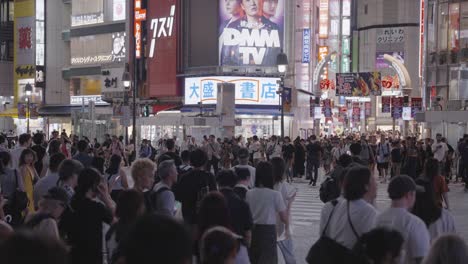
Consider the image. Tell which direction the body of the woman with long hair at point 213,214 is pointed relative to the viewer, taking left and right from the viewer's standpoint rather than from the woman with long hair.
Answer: facing away from the viewer

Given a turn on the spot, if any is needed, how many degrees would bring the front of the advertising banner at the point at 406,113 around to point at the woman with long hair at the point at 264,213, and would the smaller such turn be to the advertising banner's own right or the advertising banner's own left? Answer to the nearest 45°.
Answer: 0° — it already faces them

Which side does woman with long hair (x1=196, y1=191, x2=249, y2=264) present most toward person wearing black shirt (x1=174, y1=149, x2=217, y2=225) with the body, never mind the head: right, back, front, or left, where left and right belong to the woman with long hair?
front

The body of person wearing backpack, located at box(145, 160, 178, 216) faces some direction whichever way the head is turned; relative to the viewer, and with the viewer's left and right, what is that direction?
facing away from the viewer and to the right of the viewer

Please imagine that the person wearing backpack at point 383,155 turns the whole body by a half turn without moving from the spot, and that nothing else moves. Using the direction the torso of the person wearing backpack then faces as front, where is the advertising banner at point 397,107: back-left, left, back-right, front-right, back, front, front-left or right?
front

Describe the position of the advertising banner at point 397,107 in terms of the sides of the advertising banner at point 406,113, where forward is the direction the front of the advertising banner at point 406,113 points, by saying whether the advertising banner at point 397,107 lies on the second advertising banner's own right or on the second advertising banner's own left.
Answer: on the second advertising banner's own right

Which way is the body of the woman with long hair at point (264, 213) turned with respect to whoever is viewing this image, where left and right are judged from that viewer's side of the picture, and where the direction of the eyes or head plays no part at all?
facing away from the viewer

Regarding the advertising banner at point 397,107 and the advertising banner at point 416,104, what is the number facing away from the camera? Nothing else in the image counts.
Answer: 0

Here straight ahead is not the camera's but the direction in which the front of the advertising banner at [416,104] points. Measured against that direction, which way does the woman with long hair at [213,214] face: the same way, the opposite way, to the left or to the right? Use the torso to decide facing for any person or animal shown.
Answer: the opposite way

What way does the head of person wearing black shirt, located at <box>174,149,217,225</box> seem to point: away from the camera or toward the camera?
away from the camera

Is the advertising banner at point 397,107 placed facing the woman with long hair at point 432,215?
yes

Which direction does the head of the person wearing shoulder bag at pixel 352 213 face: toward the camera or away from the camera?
away from the camera

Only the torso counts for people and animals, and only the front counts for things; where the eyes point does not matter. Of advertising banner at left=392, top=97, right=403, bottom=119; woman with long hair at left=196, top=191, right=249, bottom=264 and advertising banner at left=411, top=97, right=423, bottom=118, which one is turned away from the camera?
the woman with long hair

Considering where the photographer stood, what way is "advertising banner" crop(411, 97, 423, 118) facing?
facing the viewer
